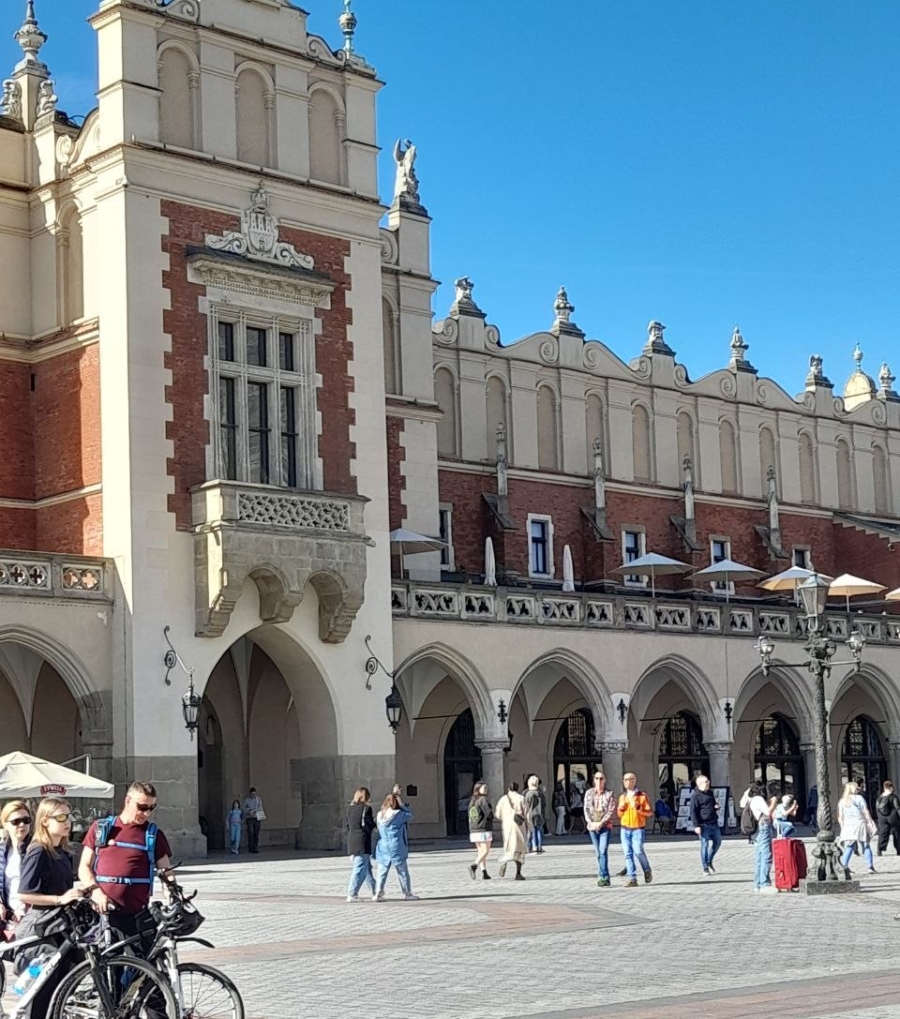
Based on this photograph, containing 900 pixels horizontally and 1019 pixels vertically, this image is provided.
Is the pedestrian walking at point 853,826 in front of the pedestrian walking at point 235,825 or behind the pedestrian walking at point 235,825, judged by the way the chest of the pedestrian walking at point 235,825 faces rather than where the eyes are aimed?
in front

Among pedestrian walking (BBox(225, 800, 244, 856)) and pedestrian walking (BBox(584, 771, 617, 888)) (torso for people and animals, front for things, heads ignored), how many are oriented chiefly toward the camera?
2

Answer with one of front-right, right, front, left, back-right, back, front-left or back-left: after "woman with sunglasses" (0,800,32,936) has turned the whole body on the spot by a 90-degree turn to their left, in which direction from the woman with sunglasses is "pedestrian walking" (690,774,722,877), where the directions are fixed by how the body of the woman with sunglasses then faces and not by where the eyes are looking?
front

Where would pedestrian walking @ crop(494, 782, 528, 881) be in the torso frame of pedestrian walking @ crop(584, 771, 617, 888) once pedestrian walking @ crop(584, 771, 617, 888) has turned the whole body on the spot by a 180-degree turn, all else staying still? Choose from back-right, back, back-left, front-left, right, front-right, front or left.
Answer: front-left

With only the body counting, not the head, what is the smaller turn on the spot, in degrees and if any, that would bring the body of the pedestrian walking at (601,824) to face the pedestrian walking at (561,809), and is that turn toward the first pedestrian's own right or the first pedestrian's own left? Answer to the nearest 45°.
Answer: approximately 180°

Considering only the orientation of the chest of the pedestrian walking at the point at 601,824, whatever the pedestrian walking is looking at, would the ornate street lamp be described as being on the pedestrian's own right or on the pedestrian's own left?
on the pedestrian's own left

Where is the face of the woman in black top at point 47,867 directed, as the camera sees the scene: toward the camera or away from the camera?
toward the camera

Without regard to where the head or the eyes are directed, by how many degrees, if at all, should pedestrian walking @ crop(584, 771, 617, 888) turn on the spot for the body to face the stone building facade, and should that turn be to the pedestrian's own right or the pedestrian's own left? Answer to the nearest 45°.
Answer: approximately 135° to the pedestrian's own right

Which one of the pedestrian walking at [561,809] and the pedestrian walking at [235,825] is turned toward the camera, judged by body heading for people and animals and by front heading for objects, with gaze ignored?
the pedestrian walking at [235,825]

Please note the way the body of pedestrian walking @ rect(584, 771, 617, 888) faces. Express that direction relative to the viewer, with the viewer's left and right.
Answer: facing the viewer

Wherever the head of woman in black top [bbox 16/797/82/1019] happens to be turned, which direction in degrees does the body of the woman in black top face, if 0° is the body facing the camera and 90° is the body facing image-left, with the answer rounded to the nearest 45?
approximately 315°

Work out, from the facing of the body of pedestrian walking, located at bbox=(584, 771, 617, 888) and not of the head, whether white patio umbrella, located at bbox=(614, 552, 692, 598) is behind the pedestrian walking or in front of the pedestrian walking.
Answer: behind

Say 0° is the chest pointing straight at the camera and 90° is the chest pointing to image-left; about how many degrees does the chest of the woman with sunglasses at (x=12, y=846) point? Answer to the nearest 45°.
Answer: approximately 315°

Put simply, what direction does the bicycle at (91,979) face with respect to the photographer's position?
facing to the right of the viewer

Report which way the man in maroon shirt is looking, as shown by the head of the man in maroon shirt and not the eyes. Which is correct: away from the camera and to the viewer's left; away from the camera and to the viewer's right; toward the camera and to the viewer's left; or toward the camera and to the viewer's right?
toward the camera and to the viewer's right

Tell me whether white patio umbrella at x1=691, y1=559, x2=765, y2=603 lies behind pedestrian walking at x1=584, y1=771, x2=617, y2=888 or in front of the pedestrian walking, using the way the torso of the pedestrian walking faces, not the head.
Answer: behind
